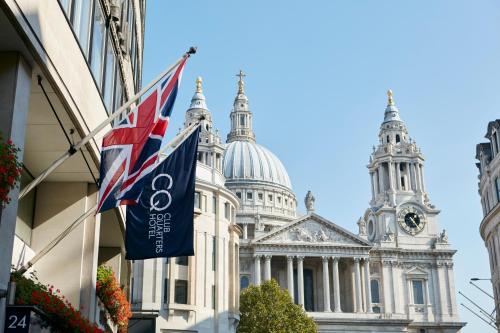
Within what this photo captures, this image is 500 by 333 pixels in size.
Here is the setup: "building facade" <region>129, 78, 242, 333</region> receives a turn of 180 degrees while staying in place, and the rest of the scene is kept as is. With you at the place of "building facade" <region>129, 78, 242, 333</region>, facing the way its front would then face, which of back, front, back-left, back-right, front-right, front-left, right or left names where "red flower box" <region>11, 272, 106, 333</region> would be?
back-left

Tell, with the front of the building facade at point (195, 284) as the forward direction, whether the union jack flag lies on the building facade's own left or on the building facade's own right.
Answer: on the building facade's own right

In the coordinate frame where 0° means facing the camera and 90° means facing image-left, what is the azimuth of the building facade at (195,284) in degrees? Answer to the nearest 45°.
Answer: approximately 315°

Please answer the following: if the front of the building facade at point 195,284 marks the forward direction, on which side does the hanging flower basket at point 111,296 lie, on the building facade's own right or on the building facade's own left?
on the building facade's own right

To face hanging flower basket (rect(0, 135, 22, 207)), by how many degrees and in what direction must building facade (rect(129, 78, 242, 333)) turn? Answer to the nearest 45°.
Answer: approximately 45° to its right

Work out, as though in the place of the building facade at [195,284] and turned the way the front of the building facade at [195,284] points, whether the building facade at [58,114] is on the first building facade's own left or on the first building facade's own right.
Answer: on the first building facade's own right

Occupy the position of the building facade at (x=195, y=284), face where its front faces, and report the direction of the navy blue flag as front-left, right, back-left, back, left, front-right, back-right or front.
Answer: front-right
